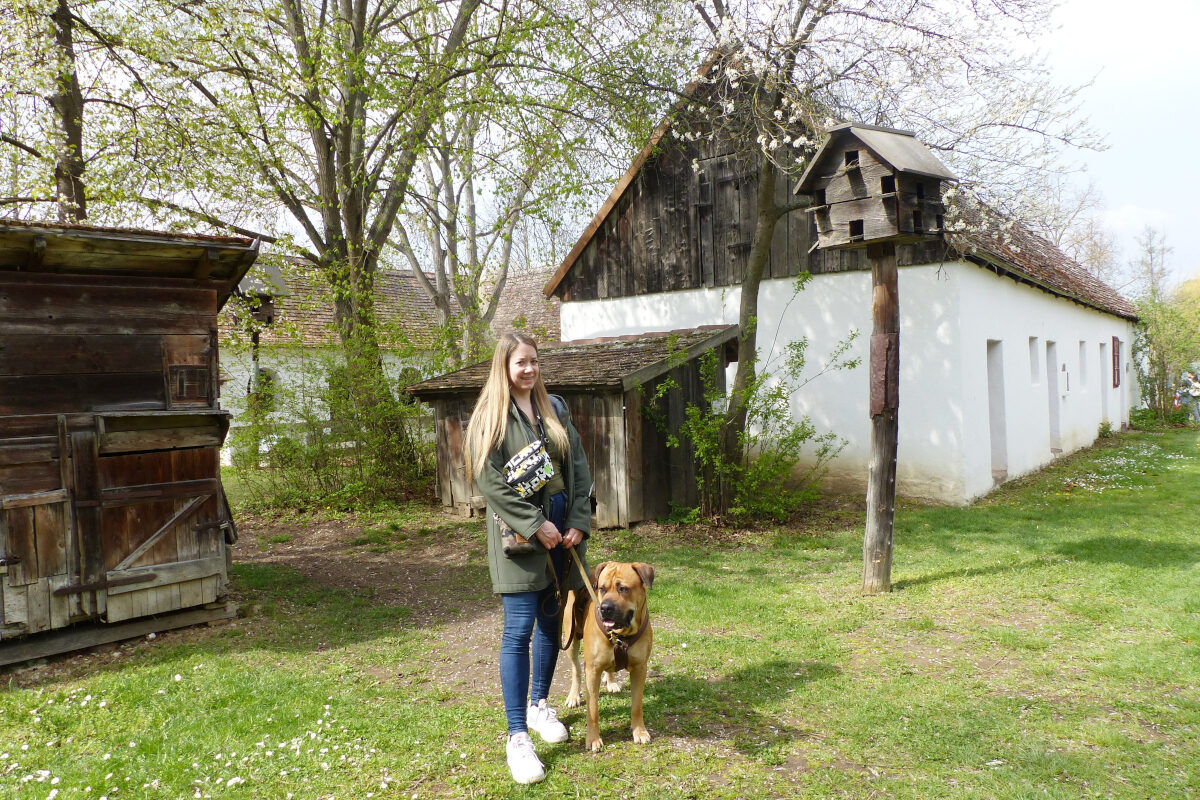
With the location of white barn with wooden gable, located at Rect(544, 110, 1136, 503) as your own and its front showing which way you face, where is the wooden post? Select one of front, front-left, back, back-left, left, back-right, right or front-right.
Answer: front-right

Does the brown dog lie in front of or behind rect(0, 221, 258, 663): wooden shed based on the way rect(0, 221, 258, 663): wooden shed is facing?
in front

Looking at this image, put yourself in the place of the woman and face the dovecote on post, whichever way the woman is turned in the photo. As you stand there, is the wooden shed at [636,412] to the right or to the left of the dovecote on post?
left

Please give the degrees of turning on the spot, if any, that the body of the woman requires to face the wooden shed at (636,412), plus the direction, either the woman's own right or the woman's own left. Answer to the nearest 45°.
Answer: approximately 135° to the woman's own left

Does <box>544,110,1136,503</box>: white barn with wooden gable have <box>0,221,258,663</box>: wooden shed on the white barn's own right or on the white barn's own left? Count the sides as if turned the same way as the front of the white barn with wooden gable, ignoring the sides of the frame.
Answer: on the white barn's own right

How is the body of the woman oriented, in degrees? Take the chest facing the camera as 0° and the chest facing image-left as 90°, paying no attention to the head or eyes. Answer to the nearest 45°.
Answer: approximately 315°

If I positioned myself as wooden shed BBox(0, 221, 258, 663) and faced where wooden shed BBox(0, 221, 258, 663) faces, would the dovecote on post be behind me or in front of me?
in front

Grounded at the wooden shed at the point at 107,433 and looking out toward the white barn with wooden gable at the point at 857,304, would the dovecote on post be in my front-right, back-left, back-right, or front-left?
front-right

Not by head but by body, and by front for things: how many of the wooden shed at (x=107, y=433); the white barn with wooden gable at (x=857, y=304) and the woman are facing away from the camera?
0

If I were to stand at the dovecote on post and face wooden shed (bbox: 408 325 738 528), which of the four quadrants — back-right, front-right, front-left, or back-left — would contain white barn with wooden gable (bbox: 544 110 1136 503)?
front-right

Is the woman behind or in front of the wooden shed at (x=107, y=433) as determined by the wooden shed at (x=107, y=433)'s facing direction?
in front
